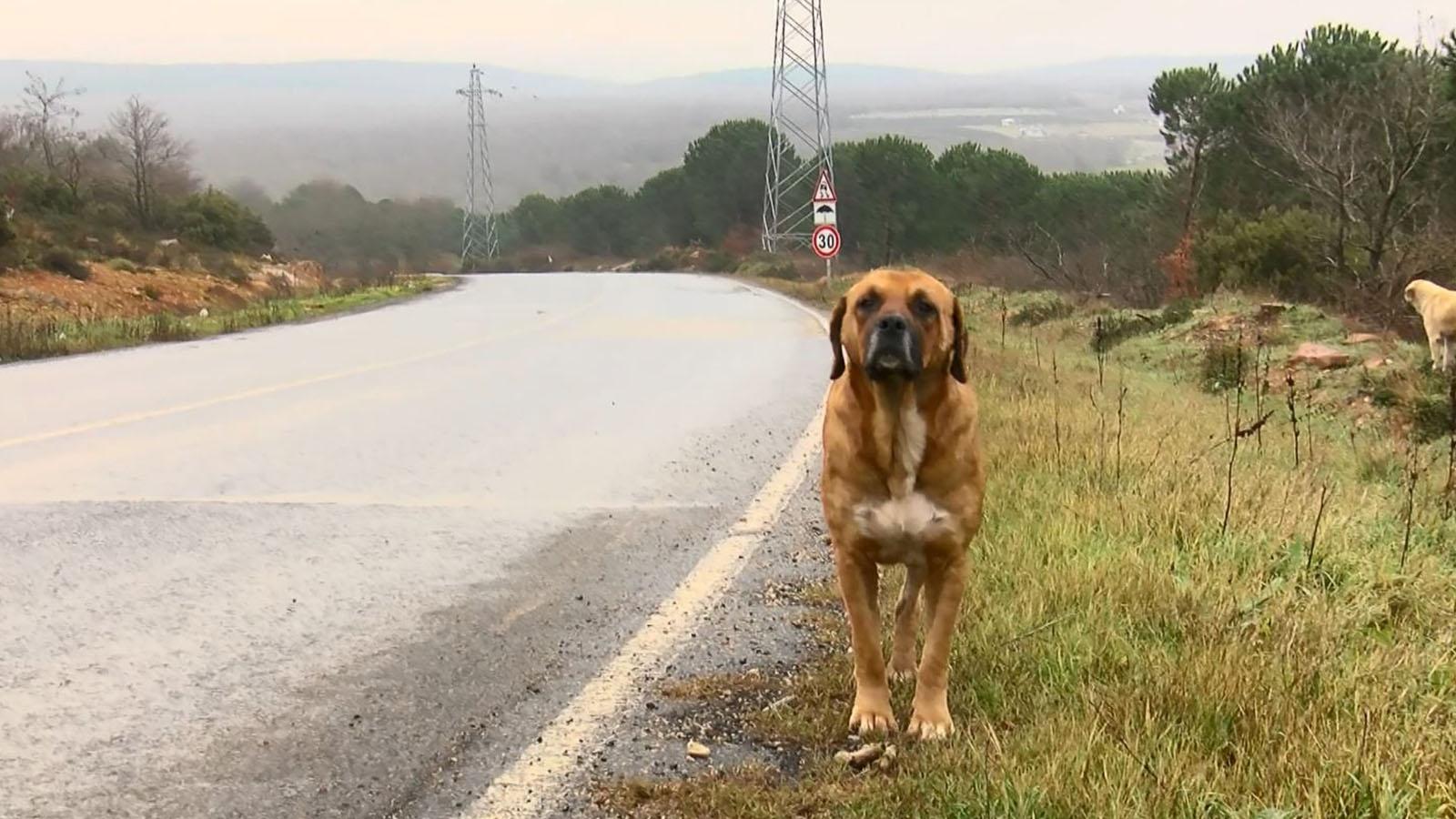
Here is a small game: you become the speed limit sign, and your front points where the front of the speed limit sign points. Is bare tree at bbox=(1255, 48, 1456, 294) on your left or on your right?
on your left

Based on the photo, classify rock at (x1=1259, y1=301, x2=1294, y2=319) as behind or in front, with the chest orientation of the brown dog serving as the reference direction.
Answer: behind

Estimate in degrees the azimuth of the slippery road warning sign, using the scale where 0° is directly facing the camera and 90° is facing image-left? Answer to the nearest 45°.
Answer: approximately 0°

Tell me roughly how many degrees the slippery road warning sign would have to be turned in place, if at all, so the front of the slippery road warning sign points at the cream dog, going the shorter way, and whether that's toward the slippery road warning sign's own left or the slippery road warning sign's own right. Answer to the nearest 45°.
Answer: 0° — it already faces it

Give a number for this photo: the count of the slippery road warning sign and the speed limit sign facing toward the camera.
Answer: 2

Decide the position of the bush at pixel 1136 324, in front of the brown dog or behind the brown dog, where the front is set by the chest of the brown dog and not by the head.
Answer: behind

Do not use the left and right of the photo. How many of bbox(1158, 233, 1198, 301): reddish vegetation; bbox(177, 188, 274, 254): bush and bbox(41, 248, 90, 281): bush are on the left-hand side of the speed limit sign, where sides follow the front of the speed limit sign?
1

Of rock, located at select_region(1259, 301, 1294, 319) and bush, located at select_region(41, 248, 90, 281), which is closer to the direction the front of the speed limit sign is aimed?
the rock

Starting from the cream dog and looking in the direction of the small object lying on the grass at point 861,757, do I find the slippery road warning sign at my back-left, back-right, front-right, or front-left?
back-right

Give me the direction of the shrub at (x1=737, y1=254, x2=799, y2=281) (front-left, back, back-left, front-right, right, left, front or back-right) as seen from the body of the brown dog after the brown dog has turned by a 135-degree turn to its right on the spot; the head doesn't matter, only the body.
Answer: front-right

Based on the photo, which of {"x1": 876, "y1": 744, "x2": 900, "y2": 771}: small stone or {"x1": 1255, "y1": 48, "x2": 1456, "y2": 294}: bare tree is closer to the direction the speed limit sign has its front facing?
the small stone

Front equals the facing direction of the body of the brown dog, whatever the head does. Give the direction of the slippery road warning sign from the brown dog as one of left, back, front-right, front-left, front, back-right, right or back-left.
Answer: back
